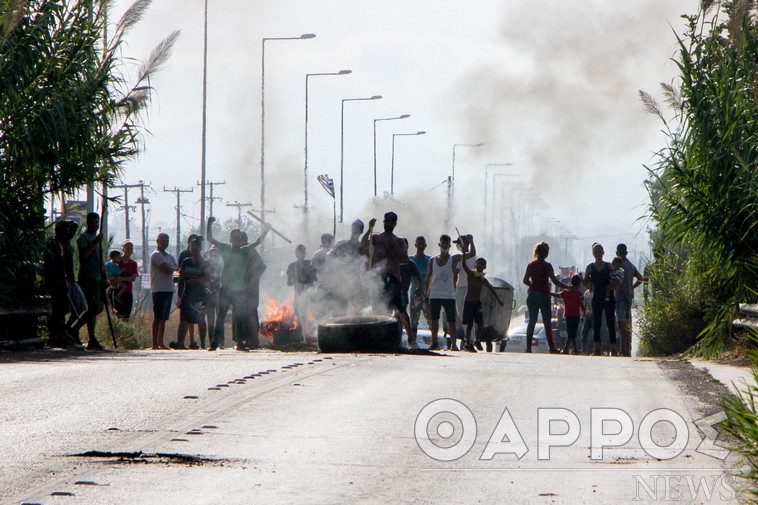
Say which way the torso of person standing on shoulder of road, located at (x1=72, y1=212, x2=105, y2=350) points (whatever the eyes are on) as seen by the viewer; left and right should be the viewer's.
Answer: facing the viewer and to the right of the viewer

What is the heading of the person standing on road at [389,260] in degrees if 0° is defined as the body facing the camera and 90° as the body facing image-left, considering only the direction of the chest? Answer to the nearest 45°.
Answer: approximately 0°

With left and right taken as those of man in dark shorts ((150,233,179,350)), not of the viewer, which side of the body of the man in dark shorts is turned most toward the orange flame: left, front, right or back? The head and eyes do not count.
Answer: left

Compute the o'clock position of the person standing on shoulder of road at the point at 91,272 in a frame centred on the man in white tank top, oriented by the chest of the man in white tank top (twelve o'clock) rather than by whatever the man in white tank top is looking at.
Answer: The person standing on shoulder of road is roughly at 2 o'clock from the man in white tank top.

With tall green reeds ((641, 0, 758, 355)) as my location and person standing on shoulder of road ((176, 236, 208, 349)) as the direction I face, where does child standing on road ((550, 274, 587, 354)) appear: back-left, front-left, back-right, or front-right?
front-right

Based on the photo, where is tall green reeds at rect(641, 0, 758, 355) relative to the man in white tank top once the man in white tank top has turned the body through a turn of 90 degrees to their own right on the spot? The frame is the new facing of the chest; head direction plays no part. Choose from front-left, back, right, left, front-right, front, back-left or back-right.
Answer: back-left

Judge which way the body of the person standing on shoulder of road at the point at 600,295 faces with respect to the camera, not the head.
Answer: toward the camera

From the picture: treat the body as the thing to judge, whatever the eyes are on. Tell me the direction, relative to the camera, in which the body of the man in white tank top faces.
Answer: toward the camera

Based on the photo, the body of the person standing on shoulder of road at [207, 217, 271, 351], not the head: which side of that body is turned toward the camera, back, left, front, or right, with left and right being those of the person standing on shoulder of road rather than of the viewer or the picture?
front

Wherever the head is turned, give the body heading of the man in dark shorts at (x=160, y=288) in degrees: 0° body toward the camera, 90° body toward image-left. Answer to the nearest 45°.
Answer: approximately 315°

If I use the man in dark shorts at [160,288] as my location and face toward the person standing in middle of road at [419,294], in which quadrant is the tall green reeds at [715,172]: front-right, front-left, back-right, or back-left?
front-right
